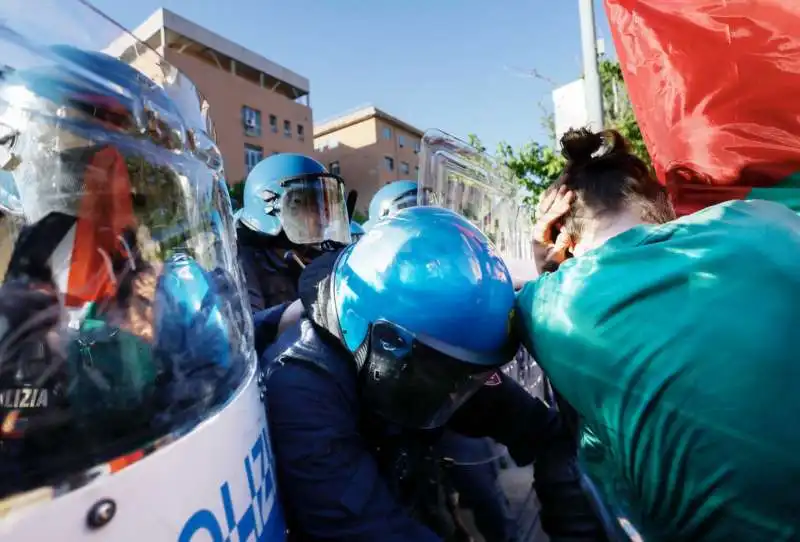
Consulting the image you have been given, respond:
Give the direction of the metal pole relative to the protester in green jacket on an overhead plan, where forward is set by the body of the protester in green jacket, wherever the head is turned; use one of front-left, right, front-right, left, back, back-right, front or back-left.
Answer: front-right

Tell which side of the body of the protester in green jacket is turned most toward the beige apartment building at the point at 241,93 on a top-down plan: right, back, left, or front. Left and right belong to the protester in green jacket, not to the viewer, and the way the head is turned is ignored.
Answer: front

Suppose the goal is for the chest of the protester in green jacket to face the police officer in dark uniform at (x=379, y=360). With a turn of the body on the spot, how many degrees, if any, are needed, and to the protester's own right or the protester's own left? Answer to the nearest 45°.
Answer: approximately 45° to the protester's own left

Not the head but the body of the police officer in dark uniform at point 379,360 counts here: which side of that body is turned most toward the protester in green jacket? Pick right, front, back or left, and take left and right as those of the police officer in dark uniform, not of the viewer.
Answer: front

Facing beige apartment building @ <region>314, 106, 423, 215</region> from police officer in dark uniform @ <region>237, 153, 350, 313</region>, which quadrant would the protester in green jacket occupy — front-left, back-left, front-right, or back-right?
back-right

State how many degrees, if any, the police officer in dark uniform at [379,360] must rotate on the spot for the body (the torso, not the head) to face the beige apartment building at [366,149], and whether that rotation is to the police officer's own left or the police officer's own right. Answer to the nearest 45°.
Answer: approximately 135° to the police officer's own left

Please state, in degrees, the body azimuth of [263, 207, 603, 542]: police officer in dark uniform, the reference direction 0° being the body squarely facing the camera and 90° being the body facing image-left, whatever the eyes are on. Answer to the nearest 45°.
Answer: approximately 315°

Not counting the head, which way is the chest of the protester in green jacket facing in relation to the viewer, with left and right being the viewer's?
facing away from the viewer and to the left of the viewer

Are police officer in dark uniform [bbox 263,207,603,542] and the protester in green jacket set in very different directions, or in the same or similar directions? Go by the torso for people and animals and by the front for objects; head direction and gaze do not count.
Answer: very different directions

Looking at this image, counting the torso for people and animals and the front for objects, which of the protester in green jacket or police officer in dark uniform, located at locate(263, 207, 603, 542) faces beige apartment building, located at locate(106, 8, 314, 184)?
the protester in green jacket

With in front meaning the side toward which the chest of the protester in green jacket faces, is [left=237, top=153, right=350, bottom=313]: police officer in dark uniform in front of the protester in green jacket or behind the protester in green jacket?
in front
